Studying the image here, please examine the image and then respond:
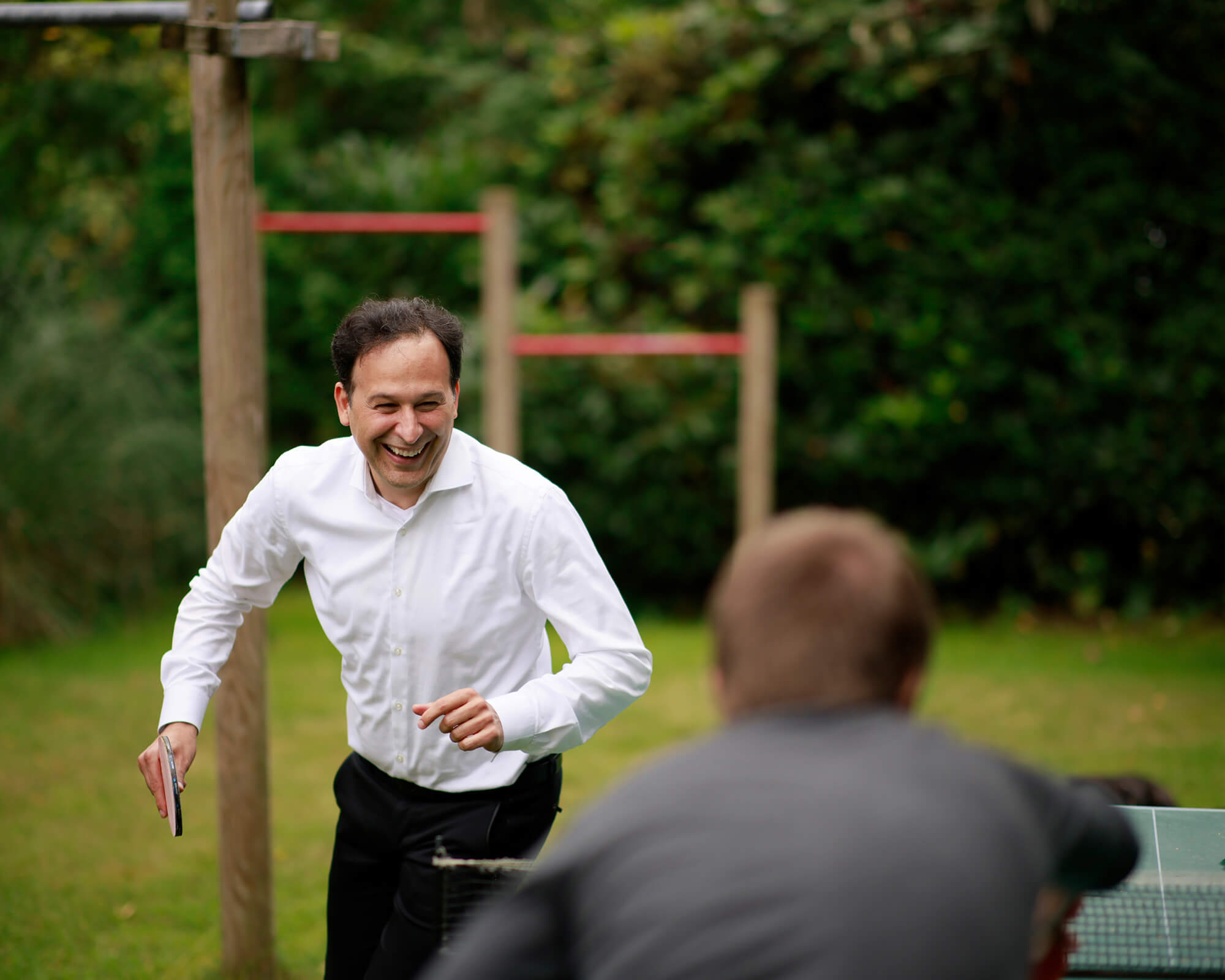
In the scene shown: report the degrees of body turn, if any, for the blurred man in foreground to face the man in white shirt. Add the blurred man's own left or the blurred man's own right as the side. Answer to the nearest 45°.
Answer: approximately 45° to the blurred man's own left

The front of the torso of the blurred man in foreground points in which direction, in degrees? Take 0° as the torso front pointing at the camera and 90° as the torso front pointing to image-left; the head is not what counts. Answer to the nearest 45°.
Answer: approximately 180°

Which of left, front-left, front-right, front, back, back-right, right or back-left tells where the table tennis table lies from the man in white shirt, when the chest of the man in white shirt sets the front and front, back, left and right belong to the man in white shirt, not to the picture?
front-left

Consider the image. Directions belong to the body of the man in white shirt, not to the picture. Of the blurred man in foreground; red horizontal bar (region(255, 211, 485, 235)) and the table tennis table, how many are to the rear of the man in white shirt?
1

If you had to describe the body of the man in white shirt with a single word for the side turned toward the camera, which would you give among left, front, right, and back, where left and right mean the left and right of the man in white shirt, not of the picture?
front

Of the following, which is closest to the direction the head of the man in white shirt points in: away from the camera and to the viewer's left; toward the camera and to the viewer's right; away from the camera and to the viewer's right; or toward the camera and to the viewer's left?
toward the camera and to the viewer's right

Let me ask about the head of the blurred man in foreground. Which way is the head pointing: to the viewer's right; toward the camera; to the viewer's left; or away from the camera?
away from the camera

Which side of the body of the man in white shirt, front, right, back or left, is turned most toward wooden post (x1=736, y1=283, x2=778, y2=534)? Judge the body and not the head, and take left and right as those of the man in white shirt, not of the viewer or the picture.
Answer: back

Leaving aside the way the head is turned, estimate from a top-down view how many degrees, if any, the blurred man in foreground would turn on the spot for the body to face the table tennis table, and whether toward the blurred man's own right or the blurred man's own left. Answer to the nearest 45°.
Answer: approximately 45° to the blurred man's own right

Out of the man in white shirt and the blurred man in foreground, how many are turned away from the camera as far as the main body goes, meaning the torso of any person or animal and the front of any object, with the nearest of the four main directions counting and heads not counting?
1

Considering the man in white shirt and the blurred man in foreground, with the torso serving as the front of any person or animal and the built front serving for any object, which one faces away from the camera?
the blurred man in foreground

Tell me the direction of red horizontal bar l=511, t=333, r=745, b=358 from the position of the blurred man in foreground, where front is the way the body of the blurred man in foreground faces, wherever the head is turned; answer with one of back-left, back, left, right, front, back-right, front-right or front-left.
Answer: front

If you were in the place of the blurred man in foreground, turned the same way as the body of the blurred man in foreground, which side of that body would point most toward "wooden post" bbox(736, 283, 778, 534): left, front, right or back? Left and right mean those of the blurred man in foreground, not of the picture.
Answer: front

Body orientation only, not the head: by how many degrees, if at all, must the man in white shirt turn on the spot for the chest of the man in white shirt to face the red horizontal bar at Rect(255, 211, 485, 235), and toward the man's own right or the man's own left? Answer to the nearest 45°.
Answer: approximately 180°
